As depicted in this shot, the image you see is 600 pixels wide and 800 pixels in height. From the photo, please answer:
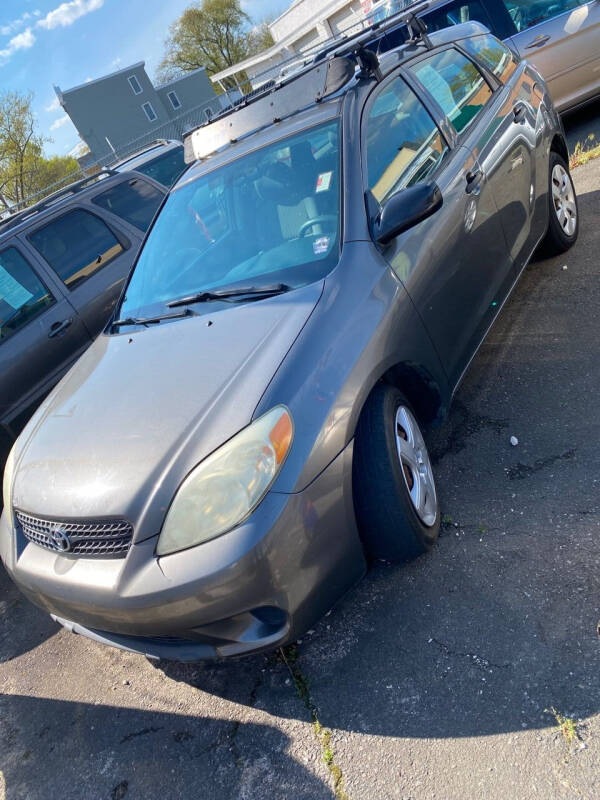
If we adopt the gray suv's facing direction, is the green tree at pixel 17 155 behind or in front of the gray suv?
behind

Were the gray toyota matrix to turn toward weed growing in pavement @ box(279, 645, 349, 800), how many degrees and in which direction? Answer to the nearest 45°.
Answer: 0° — it already faces it

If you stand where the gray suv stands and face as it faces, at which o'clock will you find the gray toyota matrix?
The gray toyota matrix is roughly at 10 o'clock from the gray suv.

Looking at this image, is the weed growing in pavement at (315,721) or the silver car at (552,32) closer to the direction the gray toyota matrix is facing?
the weed growing in pavement

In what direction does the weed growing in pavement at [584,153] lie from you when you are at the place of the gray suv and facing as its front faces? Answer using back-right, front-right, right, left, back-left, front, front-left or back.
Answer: back-left

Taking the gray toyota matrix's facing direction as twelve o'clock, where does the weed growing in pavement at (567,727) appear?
The weed growing in pavement is roughly at 10 o'clock from the gray toyota matrix.

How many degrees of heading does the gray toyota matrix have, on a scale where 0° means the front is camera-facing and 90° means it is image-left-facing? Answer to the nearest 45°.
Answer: approximately 45°

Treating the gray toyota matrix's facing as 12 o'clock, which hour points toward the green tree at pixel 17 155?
The green tree is roughly at 4 o'clock from the gray toyota matrix.

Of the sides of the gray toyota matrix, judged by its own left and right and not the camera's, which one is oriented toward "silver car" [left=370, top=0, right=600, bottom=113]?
back

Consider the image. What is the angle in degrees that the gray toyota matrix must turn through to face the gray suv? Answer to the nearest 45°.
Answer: approximately 90° to its right

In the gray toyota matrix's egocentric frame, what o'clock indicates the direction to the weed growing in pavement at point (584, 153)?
The weed growing in pavement is roughly at 6 o'clock from the gray toyota matrix.
